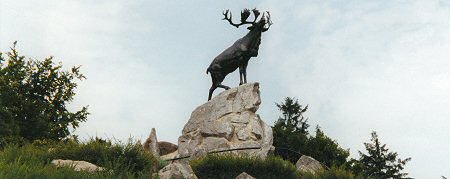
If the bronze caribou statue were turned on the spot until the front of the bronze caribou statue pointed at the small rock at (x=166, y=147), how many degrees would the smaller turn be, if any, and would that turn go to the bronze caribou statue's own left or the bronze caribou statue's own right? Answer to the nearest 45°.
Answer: approximately 135° to the bronze caribou statue's own left

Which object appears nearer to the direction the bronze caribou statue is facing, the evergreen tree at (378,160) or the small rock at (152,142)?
the evergreen tree

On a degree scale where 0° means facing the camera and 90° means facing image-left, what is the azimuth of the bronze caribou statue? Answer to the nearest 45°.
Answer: approximately 270°

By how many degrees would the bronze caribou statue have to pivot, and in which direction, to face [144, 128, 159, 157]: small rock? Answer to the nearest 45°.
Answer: approximately 135° to its left

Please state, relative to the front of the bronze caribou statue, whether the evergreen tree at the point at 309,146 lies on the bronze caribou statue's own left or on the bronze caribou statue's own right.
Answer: on the bronze caribou statue's own left

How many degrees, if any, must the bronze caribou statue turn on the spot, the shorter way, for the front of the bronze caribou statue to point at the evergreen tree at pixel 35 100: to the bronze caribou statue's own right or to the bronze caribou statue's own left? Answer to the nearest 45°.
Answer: approximately 135° to the bronze caribou statue's own left

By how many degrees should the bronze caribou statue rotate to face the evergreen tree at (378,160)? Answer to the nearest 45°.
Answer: approximately 45° to its left

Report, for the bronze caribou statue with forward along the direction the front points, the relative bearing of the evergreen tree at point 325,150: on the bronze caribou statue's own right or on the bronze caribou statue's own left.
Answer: on the bronze caribou statue's own left
